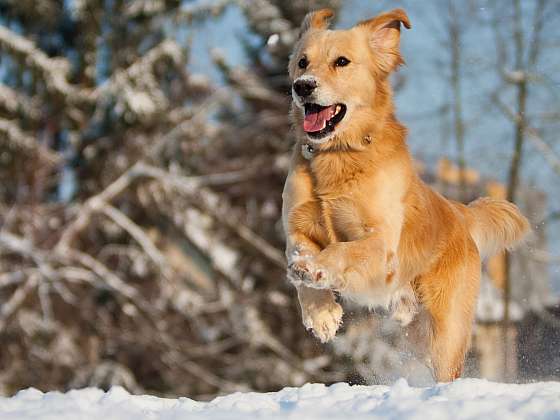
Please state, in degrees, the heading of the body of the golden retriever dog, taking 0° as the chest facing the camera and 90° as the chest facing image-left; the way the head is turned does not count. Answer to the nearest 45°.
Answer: approximately 45°
